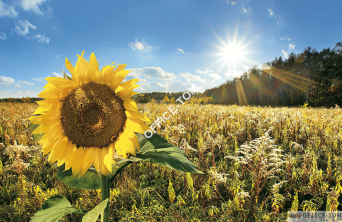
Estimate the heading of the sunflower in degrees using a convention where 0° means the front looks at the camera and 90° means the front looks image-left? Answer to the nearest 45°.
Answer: approximately 0°
